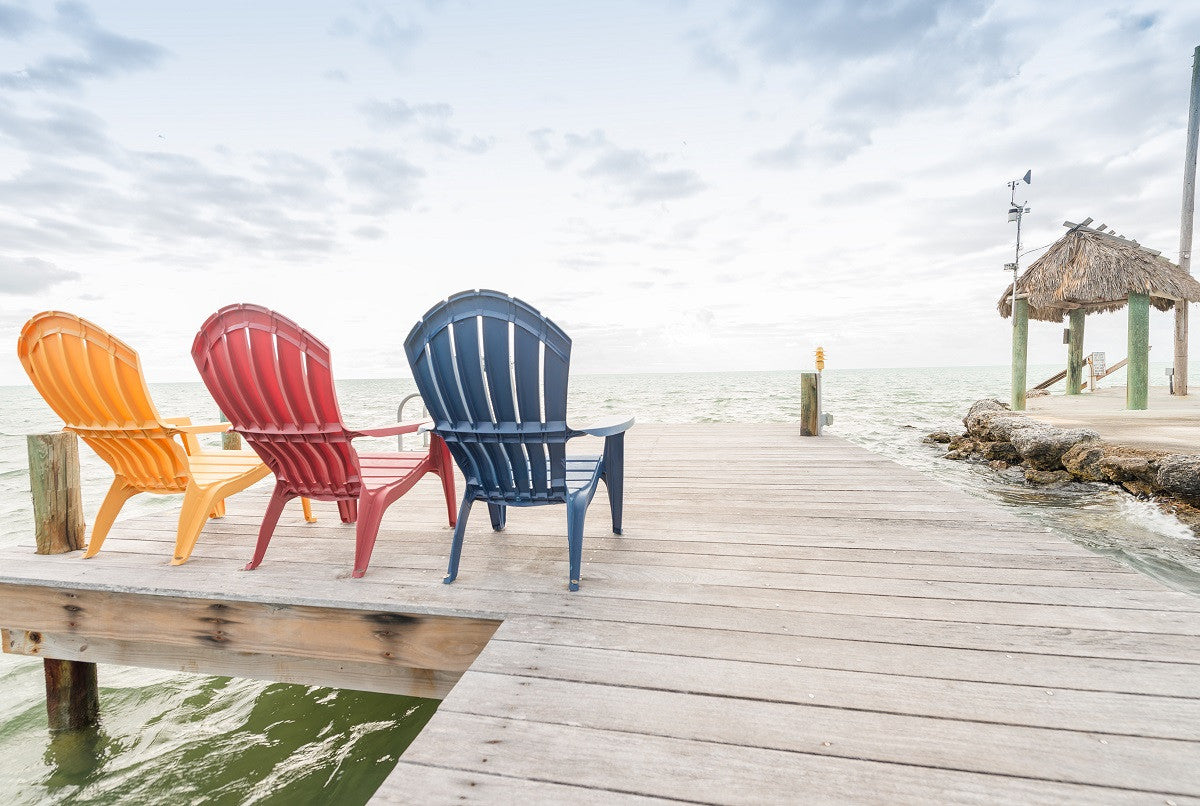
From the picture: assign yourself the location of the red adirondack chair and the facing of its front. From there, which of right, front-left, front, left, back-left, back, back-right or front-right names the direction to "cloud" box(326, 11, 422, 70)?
front-left

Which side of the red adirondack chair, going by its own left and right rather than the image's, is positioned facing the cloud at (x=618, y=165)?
front

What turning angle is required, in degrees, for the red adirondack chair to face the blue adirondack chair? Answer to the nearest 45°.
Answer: approximately 90° to its right

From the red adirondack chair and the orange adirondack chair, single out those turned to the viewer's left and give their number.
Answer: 0

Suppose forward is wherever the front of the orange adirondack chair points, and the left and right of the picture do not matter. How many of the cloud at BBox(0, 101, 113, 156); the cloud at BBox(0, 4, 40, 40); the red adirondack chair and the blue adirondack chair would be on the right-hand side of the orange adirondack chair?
2

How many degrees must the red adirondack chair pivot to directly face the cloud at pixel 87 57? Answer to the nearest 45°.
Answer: approximately 45° to its left

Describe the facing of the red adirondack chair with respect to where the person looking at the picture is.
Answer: facing away from the viewer and to the right of the viewer

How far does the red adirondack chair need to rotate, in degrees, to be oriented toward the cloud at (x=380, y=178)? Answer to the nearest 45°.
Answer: approximately 45° to its left

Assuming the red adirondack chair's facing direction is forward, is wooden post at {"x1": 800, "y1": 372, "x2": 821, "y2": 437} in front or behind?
in front

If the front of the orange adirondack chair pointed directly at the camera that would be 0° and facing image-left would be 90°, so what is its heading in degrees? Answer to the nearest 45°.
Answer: approximately 225°

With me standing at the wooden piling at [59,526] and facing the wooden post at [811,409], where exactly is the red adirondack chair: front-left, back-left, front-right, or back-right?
front-right

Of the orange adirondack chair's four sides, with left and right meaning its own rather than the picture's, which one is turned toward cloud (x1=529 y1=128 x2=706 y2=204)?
front
